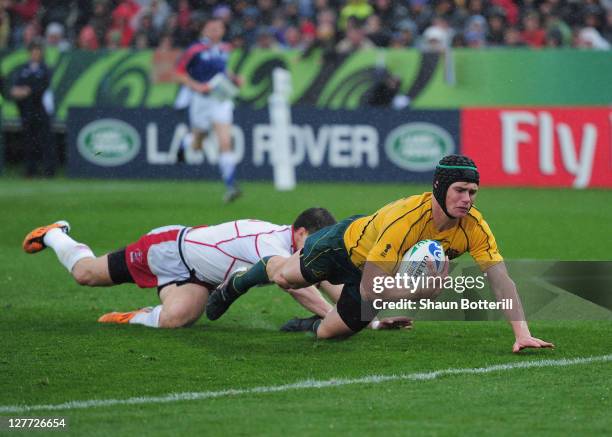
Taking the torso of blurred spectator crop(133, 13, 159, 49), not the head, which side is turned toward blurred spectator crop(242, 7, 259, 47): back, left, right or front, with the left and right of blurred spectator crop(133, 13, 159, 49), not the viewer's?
left

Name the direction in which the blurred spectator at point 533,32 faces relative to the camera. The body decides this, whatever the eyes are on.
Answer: toward the camera

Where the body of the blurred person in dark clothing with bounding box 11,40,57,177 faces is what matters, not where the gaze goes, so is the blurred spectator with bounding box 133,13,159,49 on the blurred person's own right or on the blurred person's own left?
on the blurred person's own left

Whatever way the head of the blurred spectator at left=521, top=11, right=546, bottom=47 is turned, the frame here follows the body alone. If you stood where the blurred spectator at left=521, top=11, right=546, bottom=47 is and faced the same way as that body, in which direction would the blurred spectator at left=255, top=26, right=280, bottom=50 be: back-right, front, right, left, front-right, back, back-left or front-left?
right

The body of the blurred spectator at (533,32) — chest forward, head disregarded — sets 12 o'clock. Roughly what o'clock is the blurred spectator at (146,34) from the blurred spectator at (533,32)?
the blurred spectator at (146,34) is roughly at 3 o'clock from the blurred spectator at (533,32).

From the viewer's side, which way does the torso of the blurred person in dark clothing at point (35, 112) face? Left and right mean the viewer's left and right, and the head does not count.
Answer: facing the viewer

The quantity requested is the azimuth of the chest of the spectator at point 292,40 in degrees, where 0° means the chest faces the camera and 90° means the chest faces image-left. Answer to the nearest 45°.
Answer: approximately 0°

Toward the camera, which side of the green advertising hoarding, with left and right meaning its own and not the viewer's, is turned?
front

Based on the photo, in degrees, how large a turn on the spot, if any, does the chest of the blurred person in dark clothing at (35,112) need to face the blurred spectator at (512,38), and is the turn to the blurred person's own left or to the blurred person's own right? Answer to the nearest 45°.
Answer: approximately 90° to the blurred person's own left

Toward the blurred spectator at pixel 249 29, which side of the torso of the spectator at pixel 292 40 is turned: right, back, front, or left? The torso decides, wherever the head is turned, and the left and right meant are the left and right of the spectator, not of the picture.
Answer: right

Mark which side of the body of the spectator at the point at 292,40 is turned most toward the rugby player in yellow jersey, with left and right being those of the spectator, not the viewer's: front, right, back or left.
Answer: front

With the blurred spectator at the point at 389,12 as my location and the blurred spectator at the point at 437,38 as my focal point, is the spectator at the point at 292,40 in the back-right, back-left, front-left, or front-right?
back-right
